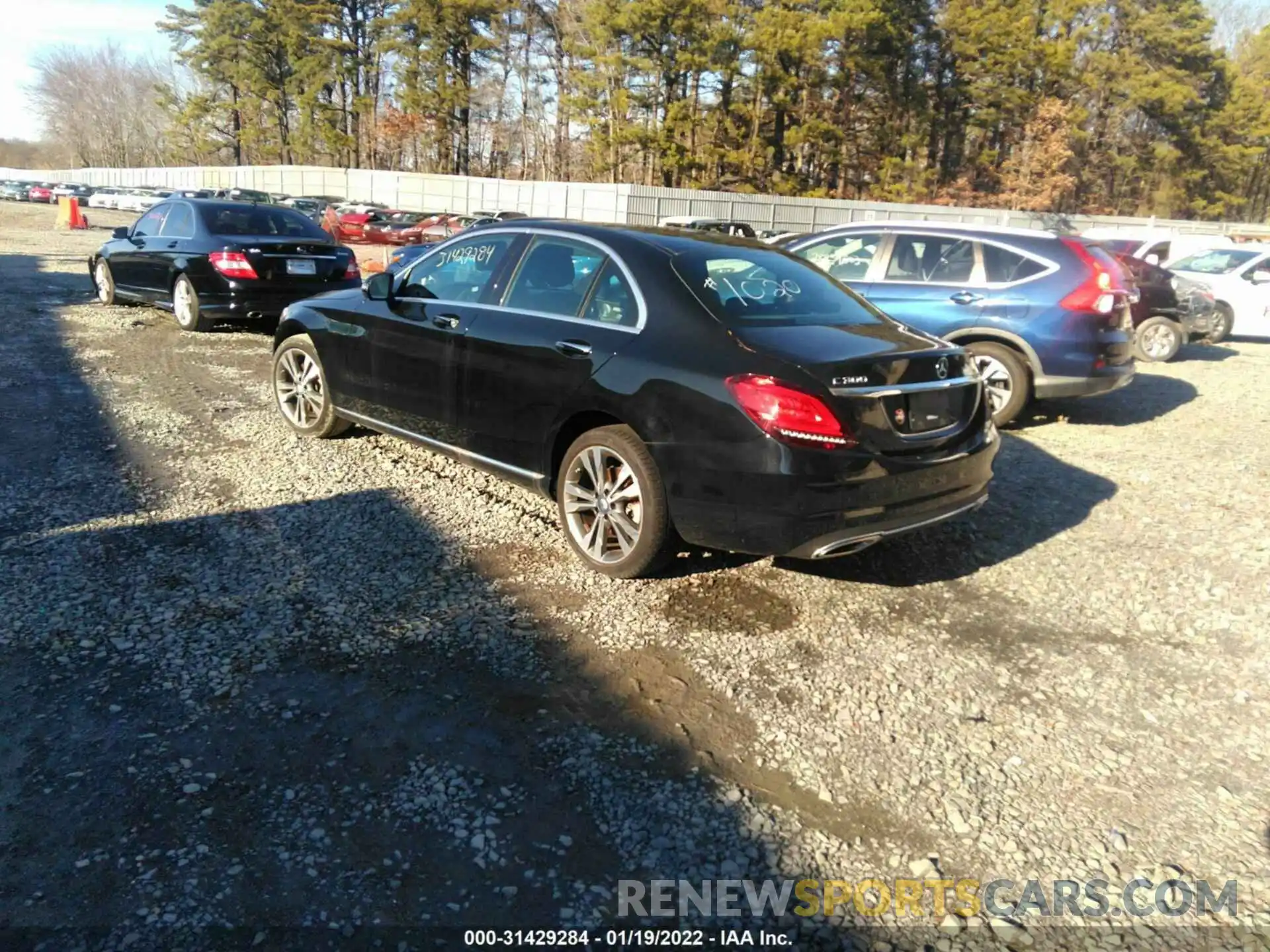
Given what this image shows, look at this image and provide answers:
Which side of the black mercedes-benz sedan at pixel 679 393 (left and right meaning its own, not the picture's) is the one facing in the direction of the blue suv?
right

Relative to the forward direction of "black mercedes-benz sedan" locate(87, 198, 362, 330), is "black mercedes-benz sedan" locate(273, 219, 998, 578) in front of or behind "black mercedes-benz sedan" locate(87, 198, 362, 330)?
behind

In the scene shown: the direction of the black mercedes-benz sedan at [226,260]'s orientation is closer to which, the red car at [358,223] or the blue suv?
the red car

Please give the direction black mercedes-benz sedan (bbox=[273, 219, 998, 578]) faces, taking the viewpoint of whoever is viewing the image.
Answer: facing away from the viewer and to the left of the viewer

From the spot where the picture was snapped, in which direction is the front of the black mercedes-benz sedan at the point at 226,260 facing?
facing away from the viewer and to the left of the viewer

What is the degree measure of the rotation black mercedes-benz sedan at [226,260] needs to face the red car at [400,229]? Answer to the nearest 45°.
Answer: approximately 45° to its right

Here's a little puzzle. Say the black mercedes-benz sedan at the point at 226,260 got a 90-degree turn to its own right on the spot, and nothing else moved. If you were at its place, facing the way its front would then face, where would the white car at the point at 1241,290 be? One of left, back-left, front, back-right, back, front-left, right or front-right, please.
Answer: front-right

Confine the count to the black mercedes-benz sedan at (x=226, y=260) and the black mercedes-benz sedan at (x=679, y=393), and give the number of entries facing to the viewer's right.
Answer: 0

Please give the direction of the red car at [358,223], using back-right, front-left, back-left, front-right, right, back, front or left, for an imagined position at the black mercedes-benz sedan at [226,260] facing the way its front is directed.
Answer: front-right

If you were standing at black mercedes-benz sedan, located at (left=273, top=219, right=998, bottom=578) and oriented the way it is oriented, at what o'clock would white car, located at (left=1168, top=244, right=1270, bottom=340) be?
The white car is roughly at 3 o'clock from the black mercedes-benz sedan.
